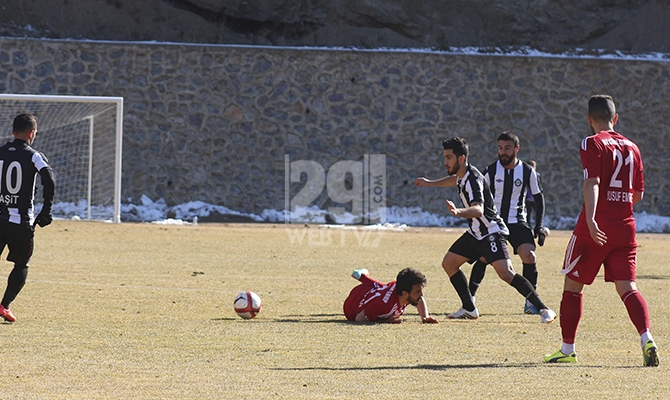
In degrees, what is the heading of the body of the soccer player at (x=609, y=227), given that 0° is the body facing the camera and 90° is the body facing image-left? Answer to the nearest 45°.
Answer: approximately 135°

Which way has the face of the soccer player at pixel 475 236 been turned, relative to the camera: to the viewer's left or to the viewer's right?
to the viewer's left

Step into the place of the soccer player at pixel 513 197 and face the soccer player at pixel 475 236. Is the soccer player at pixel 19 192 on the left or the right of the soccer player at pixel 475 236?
right

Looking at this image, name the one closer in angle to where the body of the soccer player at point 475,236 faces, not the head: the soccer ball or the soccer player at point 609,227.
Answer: the soccer ball

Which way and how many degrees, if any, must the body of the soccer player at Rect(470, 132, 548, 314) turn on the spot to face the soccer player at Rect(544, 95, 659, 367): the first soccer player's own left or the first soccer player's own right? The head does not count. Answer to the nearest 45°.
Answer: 0° — they already face them

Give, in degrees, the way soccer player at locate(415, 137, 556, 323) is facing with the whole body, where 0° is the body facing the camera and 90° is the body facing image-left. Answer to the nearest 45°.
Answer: approximately 90°

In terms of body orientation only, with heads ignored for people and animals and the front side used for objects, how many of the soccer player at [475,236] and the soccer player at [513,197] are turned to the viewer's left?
1

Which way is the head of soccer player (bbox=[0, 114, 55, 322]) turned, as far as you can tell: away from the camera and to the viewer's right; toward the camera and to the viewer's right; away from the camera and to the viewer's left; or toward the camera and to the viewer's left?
away from the camera and to the viewer's right

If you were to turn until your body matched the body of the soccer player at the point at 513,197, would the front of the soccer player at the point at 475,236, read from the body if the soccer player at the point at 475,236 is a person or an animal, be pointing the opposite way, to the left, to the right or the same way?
to the right

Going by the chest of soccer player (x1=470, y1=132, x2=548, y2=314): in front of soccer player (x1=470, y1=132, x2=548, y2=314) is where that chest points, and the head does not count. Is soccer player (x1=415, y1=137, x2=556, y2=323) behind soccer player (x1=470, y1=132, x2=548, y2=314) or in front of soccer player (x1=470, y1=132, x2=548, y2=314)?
in front

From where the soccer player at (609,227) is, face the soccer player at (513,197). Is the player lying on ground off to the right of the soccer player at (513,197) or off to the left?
left
